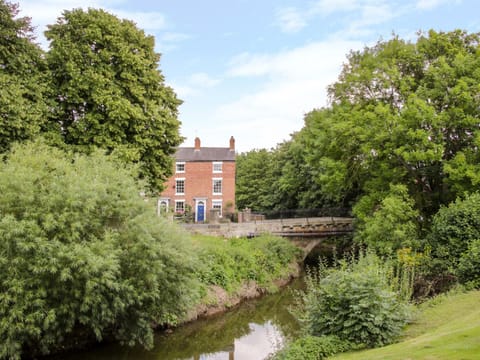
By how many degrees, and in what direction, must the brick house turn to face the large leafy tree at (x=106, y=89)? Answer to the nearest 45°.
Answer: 0° — it already faces it

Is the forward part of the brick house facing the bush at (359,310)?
yes

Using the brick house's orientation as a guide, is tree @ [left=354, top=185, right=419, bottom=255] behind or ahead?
ahead

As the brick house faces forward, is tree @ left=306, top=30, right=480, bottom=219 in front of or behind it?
in front

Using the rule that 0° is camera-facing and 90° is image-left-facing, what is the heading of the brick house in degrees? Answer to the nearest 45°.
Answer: approximately 0°

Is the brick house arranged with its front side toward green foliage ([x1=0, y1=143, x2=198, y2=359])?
yes
